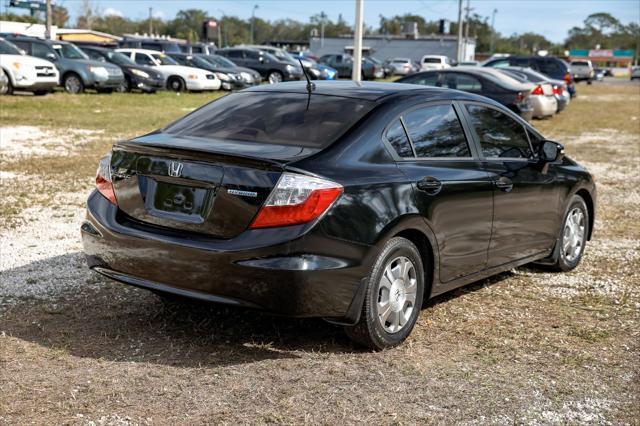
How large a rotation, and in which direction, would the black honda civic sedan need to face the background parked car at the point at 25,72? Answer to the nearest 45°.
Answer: approximately 90° to its left

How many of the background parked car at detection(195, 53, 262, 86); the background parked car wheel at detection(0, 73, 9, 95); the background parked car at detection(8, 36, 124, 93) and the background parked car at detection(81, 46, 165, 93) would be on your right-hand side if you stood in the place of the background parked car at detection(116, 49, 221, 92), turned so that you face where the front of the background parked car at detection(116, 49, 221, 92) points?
3

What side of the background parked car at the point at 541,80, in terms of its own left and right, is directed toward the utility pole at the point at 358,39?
left

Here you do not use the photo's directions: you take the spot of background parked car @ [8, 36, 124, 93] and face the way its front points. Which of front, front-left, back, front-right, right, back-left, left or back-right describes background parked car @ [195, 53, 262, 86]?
left

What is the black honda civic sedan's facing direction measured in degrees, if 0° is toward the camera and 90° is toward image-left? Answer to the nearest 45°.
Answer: approximately 225°

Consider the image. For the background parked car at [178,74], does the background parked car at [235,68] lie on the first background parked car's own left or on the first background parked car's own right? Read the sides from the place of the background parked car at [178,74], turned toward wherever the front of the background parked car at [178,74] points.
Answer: on the first background parked car's own left

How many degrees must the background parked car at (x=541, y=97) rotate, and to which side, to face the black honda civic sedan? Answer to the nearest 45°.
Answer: approximately 135° to its left

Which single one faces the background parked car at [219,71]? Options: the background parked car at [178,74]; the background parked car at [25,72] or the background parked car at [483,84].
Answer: the background parked car at [483,84]
